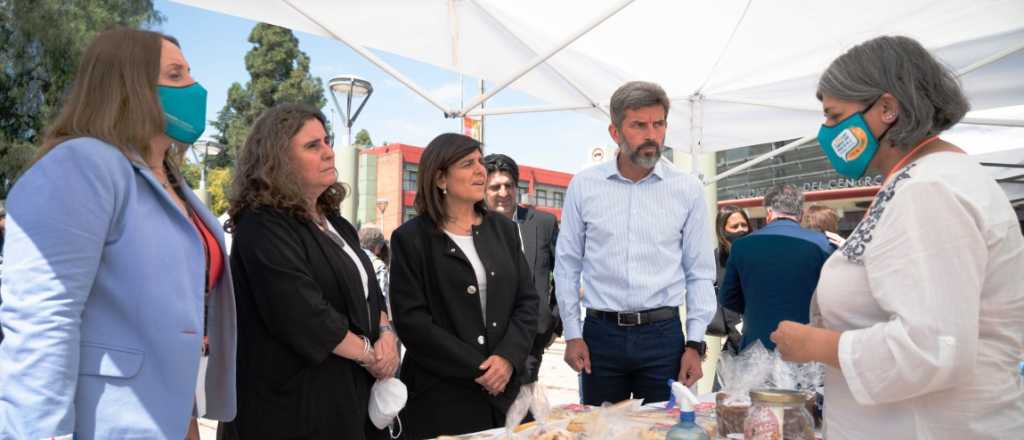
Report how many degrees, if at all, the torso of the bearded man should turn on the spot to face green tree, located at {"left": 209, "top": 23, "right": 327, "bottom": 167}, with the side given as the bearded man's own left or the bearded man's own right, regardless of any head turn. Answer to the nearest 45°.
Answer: approximately 135° to the bearded man's own right

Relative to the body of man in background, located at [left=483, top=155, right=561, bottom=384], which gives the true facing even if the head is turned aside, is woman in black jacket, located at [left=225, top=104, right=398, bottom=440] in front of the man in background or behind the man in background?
in front

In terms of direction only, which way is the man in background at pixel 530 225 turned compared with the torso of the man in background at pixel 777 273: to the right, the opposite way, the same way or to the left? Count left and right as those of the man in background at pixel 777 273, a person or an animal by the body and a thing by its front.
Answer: the opposite way

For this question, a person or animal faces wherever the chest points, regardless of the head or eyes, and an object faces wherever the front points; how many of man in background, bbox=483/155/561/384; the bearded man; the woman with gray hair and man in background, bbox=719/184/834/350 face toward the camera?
2

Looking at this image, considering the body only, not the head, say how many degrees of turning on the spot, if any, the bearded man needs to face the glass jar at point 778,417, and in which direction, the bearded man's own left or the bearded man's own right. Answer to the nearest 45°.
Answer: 0° — they already face it

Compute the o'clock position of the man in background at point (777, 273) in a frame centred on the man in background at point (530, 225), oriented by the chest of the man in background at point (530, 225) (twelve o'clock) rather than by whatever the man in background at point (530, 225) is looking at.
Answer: the man in background at point (777, 273) is roughly at 10 o'clock from the man in background at point (530, 225).

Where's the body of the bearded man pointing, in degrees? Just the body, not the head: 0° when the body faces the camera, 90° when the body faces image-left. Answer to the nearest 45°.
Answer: approximately 0°

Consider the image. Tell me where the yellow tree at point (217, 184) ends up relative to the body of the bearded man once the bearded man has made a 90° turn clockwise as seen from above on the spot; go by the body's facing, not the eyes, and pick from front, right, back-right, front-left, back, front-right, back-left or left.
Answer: front-right

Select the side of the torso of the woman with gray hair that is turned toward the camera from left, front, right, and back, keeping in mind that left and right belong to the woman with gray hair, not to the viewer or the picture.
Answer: left

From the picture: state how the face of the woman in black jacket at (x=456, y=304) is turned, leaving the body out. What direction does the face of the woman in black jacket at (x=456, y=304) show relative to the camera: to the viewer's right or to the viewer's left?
to the viewer's right

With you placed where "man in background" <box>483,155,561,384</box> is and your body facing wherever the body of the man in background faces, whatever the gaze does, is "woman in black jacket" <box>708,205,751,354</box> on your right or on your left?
on your left

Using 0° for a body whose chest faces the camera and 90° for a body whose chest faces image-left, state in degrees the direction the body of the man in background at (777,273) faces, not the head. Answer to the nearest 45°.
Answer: approximately 180°

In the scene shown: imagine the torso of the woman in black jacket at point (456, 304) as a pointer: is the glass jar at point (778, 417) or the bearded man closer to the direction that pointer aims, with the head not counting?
the glass jar

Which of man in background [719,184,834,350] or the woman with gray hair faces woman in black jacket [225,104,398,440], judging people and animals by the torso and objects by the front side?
the woman with gray hair
